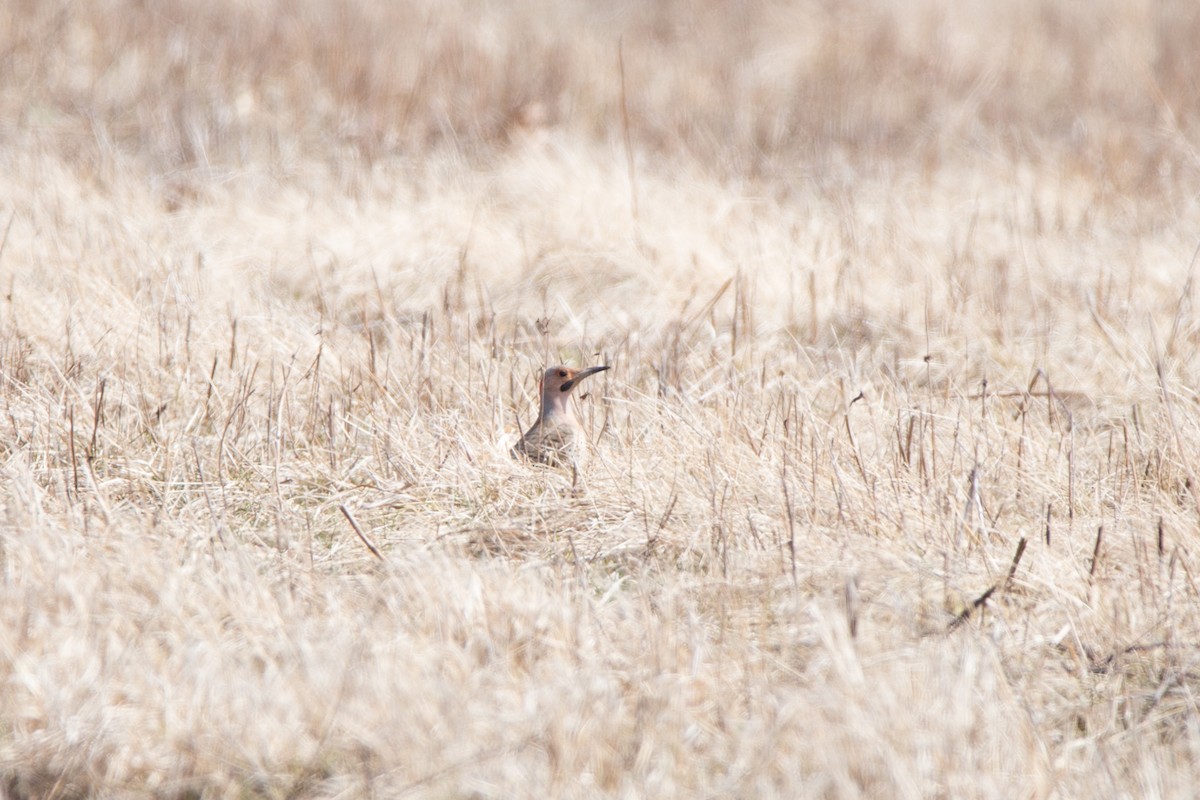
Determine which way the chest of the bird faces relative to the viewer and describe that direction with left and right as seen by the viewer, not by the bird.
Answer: facing to the right of the viewer
